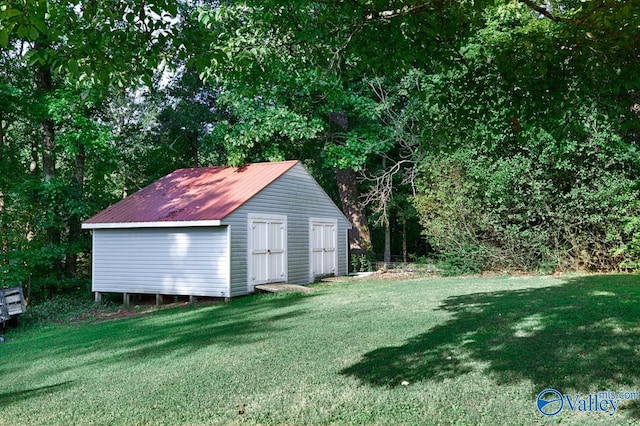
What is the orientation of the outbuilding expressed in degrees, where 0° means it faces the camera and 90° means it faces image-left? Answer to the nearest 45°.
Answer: approximately 315°

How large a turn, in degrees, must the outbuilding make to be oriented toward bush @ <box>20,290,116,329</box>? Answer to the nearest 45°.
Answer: approximately 135° to its right

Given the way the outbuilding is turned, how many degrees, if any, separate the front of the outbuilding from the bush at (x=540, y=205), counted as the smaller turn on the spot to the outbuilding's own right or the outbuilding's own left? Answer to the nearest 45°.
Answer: approximately 45° to the outbuilding's own left
